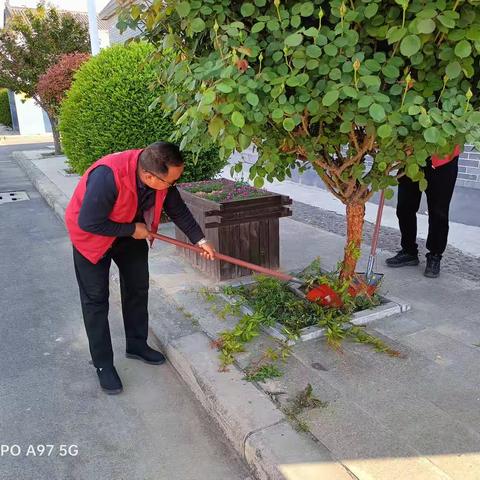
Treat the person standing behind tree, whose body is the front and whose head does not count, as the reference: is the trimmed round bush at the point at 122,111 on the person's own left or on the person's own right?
on the person's own right

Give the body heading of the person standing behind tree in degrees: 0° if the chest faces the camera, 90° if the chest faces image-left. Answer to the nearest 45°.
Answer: approximately 45°

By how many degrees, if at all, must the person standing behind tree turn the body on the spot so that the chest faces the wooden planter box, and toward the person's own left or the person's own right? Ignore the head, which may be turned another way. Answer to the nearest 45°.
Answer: approximately 45° to the person's own right

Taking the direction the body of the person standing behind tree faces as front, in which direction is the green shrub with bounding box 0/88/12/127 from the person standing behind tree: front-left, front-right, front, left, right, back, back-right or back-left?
right

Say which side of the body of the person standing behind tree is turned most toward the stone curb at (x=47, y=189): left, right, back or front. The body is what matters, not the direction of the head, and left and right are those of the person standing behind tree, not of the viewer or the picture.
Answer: right
